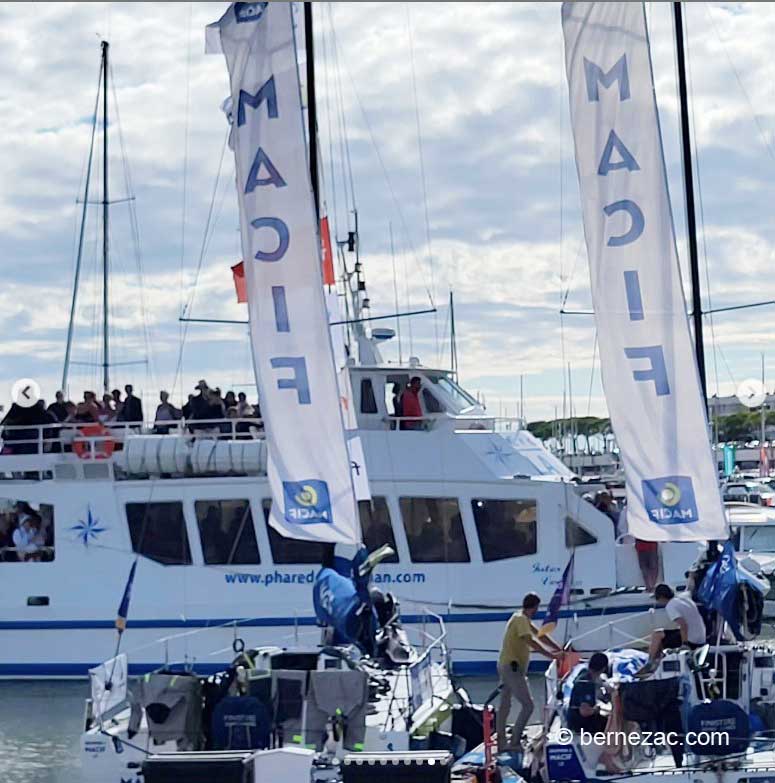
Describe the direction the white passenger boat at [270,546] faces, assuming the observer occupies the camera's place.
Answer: facing to the right of the viewer

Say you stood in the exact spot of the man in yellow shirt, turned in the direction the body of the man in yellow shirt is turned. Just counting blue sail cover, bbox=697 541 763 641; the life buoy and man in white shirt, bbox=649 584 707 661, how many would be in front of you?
2

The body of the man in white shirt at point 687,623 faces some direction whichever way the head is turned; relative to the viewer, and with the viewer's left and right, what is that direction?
facing to the left of the viewer
